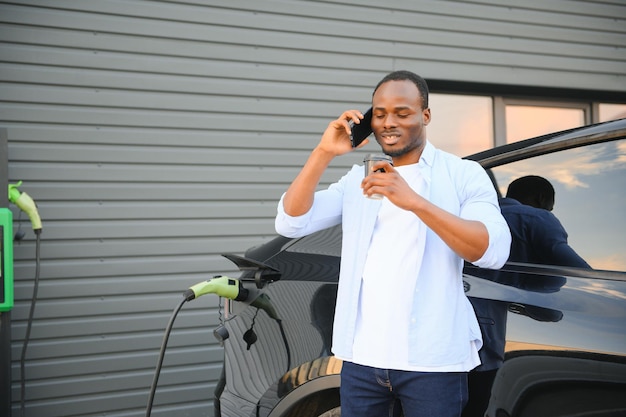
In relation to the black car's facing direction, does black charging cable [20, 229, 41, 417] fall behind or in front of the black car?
behind

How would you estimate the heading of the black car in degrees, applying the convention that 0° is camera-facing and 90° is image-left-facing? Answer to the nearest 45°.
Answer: approximately 270°
